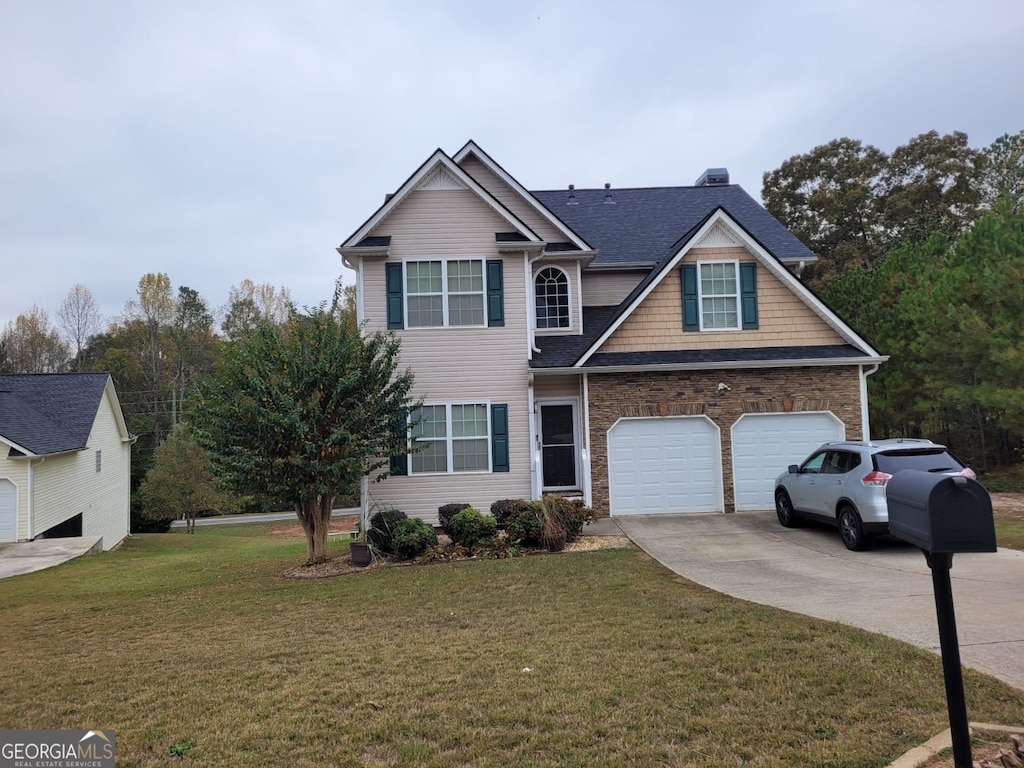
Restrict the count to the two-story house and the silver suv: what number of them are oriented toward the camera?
1

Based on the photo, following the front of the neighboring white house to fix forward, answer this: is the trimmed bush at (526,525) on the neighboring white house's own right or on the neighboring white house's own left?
on the neighboring white house's own left

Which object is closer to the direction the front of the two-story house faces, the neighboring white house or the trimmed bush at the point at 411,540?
the trimmed bush

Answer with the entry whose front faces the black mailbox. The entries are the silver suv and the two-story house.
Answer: the two-story house

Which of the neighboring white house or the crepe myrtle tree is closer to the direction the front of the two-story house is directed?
the crepe myrtle tree

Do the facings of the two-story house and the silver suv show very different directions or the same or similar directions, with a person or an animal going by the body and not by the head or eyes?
very different directions
